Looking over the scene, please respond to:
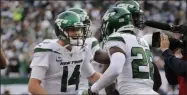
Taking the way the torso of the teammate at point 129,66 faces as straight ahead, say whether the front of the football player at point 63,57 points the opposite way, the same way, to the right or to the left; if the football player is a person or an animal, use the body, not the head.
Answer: the opposite way

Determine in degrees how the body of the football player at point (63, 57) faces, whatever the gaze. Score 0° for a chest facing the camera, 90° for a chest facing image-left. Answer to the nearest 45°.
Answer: approximately 315°

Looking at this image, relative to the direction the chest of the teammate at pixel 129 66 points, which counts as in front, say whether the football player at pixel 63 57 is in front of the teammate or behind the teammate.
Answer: in front

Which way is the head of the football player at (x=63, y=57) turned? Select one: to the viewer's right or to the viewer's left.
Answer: to the viewer's right

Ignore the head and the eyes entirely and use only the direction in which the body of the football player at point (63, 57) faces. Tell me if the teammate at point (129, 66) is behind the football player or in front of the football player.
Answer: in front

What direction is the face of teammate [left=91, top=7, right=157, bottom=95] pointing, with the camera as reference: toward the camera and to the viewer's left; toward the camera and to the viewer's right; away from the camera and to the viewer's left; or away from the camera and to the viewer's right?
away from the camera and to the viewer's left

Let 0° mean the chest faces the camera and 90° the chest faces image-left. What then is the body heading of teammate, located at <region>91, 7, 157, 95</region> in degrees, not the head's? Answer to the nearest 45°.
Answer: approximately 135°
